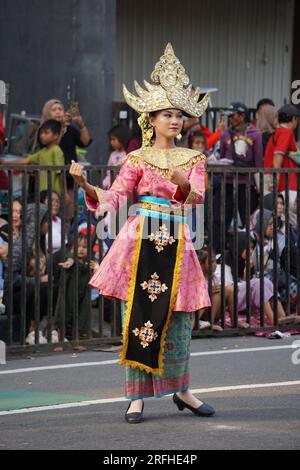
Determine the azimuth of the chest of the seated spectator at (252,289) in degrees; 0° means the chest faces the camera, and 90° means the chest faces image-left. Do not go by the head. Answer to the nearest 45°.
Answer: approximately 315°

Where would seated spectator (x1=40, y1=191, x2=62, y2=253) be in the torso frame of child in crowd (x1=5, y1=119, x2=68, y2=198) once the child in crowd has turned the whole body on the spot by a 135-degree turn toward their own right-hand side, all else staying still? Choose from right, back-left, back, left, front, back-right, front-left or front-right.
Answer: back

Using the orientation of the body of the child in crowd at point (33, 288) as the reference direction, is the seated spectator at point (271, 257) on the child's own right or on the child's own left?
on the child's own left

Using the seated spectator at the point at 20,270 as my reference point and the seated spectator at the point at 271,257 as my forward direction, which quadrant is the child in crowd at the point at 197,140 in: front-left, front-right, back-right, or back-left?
front-left

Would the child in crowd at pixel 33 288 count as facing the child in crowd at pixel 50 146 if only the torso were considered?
no

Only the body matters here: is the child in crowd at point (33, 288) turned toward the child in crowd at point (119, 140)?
no

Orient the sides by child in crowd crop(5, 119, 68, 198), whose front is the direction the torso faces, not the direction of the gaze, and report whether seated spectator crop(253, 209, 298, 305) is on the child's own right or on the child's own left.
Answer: on the child's own left

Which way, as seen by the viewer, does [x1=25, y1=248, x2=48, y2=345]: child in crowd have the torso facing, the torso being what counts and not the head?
toward the camera

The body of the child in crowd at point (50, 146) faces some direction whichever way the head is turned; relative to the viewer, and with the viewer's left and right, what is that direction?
facing the viewer and to the left of the viewer

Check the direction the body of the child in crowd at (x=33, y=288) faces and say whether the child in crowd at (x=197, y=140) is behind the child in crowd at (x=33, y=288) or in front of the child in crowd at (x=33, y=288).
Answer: behind

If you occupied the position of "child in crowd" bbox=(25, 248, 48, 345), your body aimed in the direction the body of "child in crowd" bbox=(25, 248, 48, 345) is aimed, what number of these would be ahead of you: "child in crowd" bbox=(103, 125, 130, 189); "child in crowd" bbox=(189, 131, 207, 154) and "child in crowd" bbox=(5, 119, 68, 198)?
0

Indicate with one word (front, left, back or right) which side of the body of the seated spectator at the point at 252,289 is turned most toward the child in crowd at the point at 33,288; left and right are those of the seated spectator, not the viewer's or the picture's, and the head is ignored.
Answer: right
